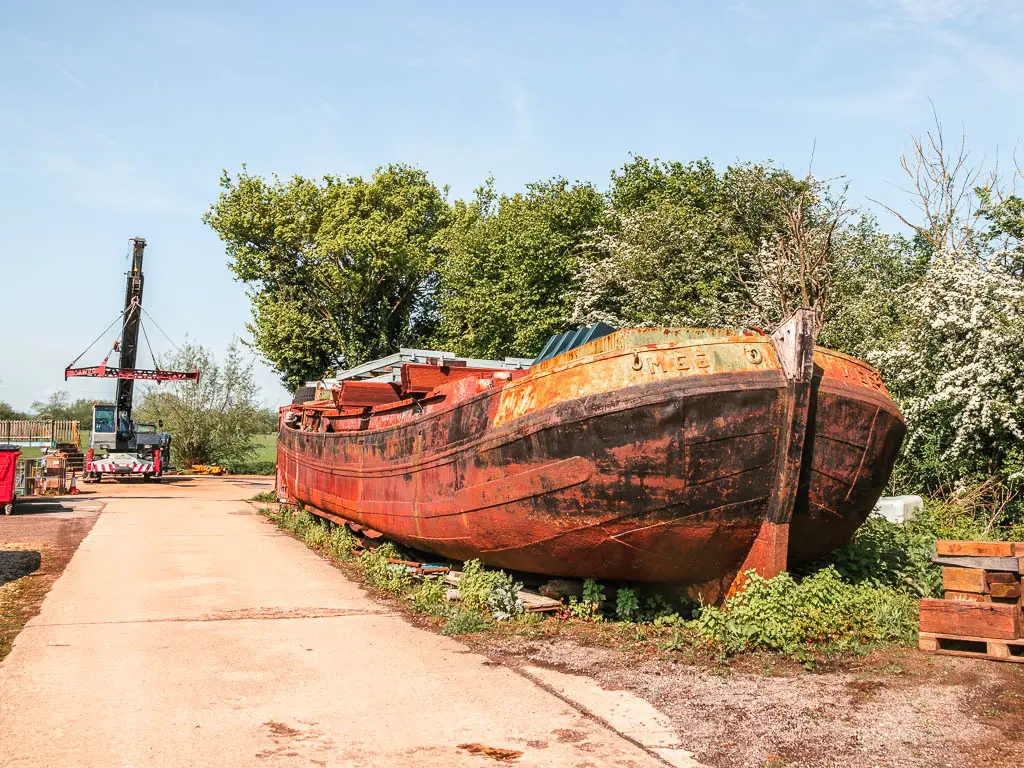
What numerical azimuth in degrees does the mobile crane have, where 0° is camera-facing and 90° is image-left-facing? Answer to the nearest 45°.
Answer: approximately 0°

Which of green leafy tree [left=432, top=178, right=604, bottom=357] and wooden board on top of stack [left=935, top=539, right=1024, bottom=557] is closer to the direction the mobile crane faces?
the wooden board on top of stack

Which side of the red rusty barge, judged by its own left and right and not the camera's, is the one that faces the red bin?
back

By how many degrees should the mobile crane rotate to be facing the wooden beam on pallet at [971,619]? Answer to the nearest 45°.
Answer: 0° — it already faces it

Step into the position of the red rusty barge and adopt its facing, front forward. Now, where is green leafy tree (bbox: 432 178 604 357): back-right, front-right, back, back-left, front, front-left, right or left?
back-left

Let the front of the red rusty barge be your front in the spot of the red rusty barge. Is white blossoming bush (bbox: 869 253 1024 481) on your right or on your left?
on your left

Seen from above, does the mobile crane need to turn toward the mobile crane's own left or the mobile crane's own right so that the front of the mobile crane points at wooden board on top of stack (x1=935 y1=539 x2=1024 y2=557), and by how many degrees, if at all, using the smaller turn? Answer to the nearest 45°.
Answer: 0° — it already faces it

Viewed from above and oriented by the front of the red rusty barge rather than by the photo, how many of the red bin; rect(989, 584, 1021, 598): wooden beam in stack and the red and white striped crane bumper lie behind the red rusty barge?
2

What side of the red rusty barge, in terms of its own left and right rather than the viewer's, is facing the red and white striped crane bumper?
back

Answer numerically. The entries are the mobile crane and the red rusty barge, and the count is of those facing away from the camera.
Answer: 0

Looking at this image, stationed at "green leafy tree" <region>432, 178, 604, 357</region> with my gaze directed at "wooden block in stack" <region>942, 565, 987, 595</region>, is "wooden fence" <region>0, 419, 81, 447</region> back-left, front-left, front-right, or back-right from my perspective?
back-right

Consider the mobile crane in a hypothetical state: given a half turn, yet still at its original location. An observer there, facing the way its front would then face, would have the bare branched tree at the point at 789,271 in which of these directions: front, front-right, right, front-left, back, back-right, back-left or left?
back-right
